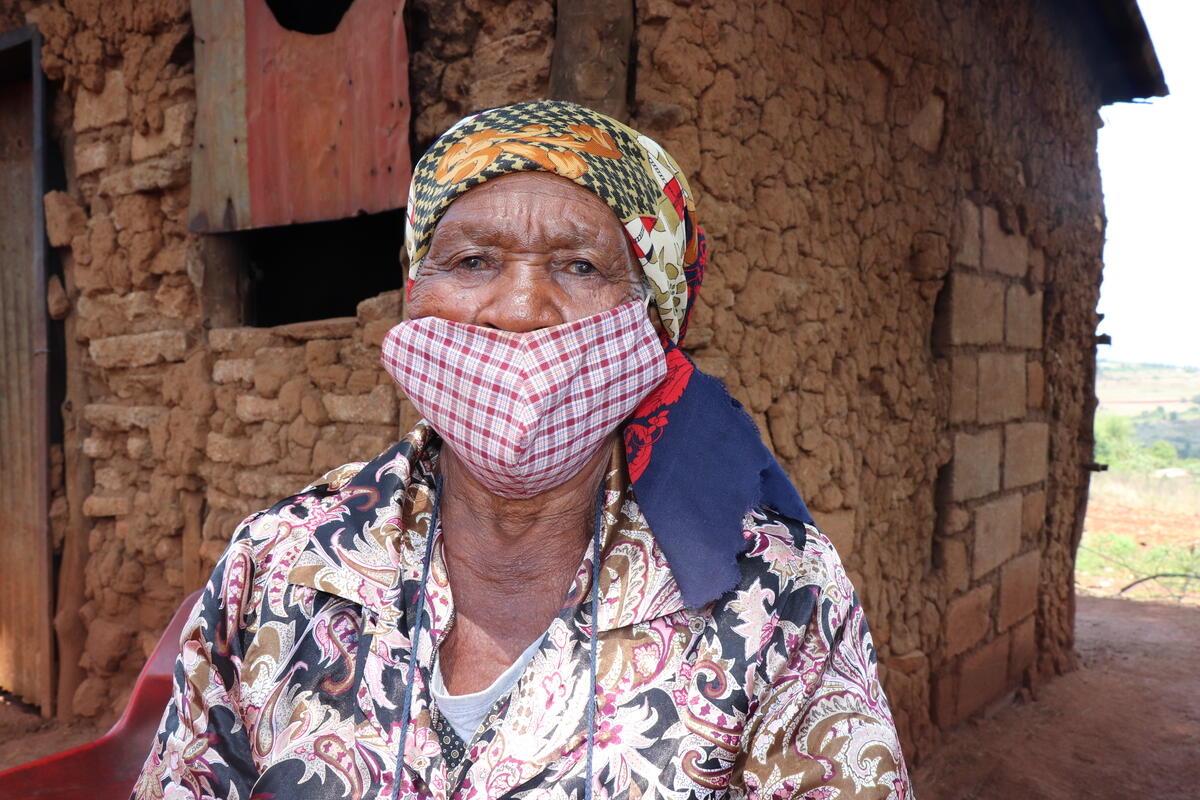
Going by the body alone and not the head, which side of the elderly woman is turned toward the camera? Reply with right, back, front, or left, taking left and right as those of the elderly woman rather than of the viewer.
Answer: front

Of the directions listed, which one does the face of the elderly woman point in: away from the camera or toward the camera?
toward the camera
